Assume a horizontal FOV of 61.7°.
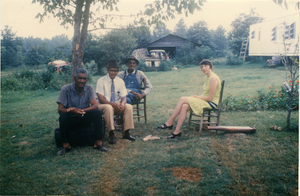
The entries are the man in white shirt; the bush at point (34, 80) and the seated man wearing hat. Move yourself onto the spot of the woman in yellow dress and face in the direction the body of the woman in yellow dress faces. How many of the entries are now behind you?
0

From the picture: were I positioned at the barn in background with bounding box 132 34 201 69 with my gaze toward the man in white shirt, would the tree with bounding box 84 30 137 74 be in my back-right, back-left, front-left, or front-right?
front-right

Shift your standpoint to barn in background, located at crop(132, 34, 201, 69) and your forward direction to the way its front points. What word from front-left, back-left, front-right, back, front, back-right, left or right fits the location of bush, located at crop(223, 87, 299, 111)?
front

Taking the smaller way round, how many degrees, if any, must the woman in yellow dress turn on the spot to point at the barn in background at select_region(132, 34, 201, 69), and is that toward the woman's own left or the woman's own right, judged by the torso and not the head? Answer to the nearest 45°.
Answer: approximately 90° to the woman's own right

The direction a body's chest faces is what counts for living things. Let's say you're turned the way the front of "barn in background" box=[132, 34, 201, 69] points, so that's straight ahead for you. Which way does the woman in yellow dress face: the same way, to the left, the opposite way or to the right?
to the right

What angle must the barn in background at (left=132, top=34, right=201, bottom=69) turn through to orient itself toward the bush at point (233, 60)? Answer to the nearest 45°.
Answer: approximately 45° to its left

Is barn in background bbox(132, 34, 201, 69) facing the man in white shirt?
yes

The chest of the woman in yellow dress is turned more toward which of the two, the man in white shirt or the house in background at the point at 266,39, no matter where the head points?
the man in white shirt

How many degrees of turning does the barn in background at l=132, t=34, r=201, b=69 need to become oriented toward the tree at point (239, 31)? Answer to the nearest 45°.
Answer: approximately 45° to its left

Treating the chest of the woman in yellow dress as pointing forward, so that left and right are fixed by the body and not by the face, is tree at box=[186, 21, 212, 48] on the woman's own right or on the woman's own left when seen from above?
on the woman's own right

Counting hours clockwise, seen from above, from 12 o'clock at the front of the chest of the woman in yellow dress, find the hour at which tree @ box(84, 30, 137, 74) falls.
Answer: The tree is roughly at 2 o'clock from the woman in yellow dress.

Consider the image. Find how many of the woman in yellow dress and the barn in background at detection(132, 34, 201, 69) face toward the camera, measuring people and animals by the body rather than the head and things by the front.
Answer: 1

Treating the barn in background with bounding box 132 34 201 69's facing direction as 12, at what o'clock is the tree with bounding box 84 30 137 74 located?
The tree is roughly at 2 o'clock from the barn in background.

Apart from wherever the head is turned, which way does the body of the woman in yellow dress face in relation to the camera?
to the viewer's left

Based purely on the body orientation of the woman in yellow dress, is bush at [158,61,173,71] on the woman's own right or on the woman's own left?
on the woman's own right

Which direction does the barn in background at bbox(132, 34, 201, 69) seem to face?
toward the camera

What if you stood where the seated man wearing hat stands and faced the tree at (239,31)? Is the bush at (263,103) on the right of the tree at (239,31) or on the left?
right

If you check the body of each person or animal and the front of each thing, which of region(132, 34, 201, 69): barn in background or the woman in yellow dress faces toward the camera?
the barn in background
